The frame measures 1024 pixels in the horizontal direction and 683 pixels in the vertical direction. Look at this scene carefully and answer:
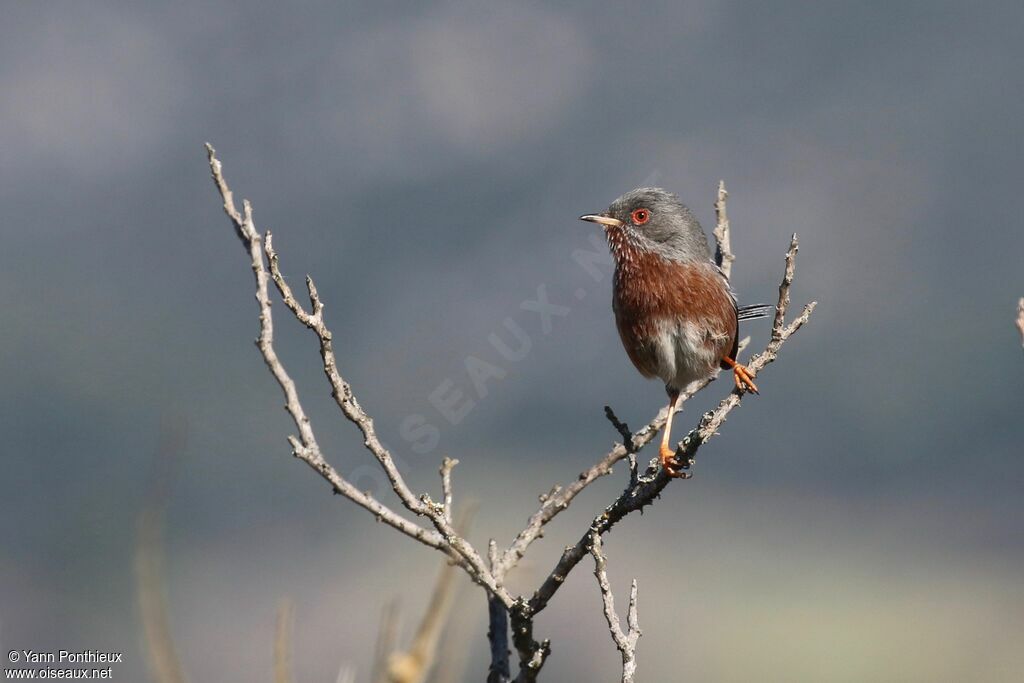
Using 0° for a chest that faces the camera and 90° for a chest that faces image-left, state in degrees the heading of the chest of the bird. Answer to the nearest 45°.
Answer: approximately 45°
